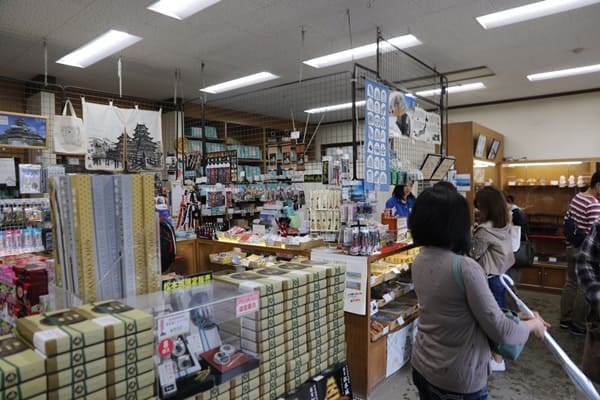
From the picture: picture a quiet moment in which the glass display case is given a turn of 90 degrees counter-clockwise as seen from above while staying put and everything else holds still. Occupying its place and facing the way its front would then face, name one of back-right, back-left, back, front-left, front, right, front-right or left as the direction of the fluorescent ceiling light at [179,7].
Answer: front-left

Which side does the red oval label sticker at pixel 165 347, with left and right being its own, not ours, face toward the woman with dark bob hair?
left

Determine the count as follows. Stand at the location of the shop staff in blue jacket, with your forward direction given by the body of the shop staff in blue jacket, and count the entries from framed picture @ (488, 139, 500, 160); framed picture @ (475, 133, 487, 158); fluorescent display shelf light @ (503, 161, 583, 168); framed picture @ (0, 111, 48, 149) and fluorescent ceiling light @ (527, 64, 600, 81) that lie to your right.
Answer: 1

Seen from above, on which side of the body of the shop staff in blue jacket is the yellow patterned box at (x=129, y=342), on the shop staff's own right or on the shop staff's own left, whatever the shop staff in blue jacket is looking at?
on the shop staff's own right

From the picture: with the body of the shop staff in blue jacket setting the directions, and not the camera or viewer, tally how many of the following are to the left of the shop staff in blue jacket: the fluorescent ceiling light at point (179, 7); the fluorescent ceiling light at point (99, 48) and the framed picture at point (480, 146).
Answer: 1

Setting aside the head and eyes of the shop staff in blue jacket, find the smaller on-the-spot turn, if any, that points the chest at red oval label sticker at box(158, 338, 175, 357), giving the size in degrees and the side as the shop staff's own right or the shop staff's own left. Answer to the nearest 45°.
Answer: approximately 45° to the shop staff's own right

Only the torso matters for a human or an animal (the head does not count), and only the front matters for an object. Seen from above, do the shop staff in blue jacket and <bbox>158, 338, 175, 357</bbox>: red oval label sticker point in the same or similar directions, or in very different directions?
same or similar directions

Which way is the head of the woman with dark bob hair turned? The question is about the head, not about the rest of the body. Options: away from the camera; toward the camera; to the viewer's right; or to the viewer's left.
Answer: away from the camera

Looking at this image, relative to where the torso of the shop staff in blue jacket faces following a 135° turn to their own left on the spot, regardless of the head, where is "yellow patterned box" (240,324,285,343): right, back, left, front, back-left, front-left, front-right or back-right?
back

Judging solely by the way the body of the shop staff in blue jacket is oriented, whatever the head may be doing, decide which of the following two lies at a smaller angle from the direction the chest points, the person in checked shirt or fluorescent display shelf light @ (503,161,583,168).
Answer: the person in checked shirt

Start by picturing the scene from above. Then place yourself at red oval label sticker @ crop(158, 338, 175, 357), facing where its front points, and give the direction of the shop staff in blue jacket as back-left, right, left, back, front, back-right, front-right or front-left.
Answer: back-left

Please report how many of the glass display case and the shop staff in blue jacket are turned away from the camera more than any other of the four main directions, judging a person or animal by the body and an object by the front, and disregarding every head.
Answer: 0

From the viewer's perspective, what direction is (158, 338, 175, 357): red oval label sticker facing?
toward the camera
